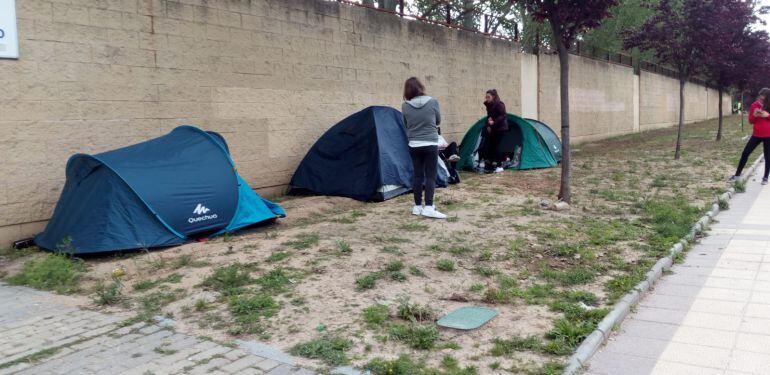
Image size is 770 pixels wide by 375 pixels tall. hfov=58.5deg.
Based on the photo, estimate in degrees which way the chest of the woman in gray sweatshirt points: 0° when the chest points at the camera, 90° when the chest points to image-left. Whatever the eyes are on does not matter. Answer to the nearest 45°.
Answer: approximately 225°

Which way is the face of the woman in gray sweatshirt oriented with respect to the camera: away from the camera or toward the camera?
away from the camera
